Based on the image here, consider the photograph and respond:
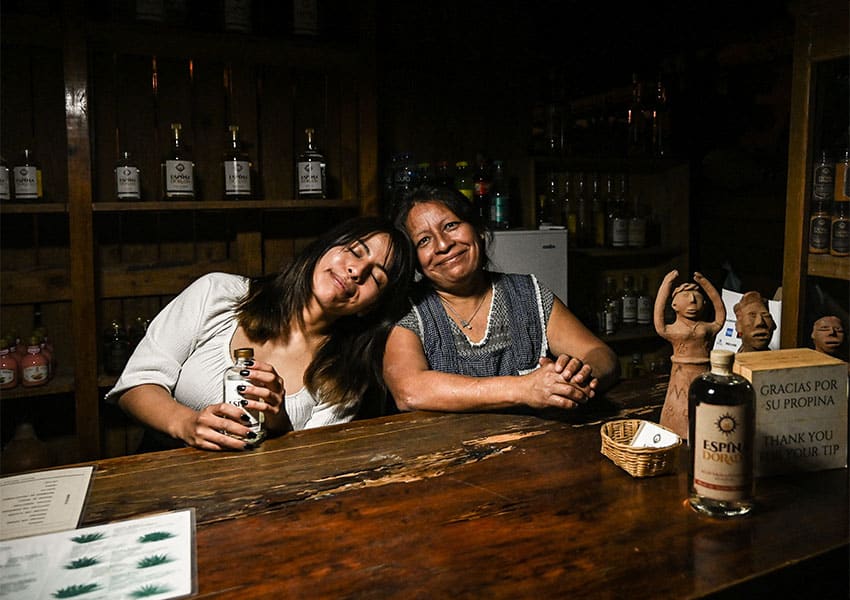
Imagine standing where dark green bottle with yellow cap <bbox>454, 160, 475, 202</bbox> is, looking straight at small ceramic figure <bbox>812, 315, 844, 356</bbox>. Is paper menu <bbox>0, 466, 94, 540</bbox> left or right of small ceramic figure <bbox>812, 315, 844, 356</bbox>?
right

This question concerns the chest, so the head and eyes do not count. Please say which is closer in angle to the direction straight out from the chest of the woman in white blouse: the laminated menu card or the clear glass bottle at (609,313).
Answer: the laminated menu card

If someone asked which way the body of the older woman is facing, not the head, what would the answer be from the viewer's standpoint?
toward the camera

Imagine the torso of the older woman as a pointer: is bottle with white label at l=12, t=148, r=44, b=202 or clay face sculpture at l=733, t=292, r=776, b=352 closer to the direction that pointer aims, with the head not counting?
the clay face sculpture

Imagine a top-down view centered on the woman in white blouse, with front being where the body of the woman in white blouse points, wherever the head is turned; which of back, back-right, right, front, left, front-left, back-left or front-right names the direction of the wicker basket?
front-left

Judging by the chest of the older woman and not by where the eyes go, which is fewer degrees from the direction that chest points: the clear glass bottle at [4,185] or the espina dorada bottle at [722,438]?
the espina dorada bottle

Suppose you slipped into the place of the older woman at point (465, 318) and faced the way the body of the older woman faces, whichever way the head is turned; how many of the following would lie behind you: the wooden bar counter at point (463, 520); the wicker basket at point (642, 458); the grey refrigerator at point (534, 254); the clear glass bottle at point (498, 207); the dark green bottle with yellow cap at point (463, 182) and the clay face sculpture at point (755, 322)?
3

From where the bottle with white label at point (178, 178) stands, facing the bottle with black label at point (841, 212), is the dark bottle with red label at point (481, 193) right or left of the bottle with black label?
left

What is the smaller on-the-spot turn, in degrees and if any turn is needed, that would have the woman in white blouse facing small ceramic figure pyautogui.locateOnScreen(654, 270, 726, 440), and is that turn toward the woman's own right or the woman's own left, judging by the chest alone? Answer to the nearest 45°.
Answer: approximately 45° to the woman's own left

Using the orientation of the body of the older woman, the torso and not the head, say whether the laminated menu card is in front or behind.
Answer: in front

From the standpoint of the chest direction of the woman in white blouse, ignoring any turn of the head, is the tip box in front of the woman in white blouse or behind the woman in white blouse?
in front

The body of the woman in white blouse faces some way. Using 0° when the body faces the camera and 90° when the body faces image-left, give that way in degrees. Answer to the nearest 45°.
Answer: approximately 0°

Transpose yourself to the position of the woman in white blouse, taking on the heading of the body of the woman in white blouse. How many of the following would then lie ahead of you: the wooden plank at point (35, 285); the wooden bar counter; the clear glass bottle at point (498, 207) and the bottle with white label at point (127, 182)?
1

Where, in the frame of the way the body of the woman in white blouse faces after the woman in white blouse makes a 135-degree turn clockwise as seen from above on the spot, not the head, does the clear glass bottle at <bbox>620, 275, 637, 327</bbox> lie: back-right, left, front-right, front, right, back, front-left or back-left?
right

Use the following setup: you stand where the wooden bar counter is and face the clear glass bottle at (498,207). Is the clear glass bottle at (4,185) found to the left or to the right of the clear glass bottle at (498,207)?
left
